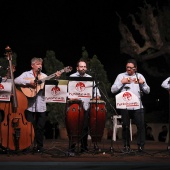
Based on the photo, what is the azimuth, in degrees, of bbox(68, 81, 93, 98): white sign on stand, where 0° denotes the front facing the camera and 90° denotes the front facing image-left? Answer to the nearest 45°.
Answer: approximately 0°

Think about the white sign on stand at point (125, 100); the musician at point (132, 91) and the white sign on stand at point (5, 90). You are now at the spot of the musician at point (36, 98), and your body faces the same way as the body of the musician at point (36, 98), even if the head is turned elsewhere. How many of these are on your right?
1

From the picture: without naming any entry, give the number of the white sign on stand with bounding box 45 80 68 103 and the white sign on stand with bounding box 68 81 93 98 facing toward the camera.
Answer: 2

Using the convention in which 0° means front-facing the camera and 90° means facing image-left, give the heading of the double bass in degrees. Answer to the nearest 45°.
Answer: approximately 0°

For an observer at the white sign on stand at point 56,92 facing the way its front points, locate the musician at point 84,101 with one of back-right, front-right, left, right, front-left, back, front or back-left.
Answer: back-left

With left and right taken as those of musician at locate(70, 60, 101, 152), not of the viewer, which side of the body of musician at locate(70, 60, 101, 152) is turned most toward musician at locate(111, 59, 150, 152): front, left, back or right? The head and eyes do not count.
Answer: left
